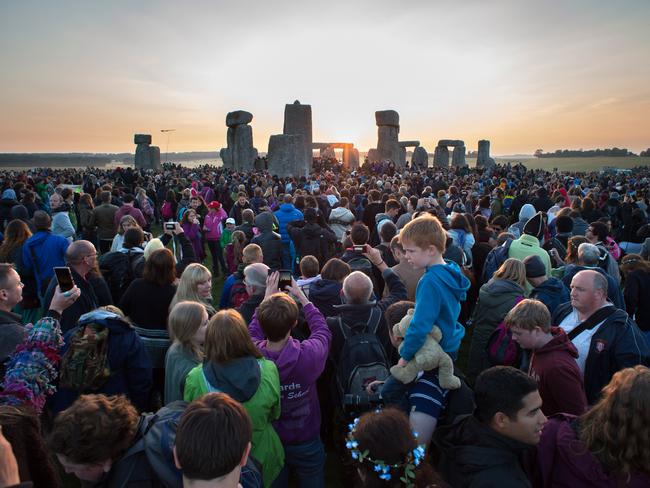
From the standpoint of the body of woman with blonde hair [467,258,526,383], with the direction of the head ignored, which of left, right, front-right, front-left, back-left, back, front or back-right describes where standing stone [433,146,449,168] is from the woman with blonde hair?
front-left

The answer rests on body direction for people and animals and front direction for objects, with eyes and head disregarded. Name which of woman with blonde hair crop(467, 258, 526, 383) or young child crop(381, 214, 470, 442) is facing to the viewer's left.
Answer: the young child

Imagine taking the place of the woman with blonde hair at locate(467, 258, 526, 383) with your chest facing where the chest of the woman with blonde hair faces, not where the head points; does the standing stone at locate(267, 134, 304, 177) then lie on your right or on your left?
on your left

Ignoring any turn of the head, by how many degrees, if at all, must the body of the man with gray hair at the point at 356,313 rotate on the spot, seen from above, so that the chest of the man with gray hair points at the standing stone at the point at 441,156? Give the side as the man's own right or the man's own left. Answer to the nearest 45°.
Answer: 0° — they already face it

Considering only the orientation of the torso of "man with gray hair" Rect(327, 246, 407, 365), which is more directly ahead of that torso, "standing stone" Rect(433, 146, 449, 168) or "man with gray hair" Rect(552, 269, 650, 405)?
the standing stone

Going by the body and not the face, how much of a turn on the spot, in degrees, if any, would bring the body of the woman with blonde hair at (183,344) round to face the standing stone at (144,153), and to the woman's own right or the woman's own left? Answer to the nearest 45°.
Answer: approximately 45° to the woman's own left

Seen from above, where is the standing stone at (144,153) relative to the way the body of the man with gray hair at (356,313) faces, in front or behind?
in front

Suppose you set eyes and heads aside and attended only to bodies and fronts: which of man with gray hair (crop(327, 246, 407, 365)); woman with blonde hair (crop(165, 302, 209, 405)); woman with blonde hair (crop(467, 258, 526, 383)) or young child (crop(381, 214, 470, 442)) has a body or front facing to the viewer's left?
the young child

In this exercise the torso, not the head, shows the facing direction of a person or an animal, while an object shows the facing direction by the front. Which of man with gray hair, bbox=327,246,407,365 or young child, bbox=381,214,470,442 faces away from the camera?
the man with gray hair

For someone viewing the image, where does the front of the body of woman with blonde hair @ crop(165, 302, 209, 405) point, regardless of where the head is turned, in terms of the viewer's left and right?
facing away from the viewer and to the right of the viewer

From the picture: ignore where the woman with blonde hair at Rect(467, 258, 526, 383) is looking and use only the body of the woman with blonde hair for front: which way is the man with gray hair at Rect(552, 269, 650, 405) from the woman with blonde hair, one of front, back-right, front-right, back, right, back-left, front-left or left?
right

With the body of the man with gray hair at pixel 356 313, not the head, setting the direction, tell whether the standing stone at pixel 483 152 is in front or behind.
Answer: in front

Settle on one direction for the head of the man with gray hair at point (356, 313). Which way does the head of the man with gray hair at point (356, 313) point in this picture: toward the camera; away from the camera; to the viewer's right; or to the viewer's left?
away from the camera
